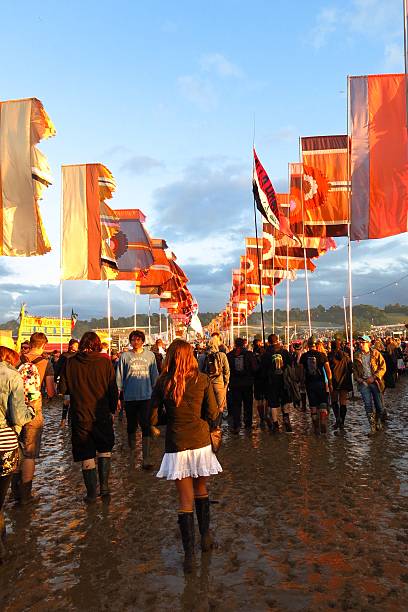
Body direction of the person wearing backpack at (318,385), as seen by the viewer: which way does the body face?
away from the camera

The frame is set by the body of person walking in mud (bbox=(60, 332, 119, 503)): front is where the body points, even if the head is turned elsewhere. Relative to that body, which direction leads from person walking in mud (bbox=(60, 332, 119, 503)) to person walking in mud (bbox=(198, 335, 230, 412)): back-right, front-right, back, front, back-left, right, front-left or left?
front-right

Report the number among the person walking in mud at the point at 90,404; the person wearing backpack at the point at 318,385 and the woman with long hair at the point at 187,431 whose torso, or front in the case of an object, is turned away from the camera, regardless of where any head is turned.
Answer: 3

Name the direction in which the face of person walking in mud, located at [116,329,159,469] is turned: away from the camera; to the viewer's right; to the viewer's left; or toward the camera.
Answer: toward the camera

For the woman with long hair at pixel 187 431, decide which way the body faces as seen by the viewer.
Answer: away from the camera

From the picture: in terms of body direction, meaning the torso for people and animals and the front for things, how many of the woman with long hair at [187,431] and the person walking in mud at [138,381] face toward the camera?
1

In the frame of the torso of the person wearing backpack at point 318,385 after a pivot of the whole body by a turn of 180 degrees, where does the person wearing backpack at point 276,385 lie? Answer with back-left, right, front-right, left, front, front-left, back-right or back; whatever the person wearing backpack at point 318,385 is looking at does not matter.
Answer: right

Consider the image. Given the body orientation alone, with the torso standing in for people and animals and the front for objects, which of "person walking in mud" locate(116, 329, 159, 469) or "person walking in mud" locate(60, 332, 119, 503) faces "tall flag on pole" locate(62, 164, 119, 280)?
"person walking in mud" locate(60, 332, 119, 503)

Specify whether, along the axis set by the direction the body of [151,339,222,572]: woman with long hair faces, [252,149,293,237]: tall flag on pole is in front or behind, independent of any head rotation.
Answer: in front

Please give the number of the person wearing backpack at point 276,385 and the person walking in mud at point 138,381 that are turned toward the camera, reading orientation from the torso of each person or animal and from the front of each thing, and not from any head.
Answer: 1

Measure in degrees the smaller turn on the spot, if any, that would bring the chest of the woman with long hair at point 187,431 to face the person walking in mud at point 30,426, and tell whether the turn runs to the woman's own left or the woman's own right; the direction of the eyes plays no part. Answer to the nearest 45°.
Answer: approximately 45° to the woman's own left

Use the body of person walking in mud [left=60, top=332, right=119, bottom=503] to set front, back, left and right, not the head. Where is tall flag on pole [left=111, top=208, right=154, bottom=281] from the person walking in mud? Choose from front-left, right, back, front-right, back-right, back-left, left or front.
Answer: front

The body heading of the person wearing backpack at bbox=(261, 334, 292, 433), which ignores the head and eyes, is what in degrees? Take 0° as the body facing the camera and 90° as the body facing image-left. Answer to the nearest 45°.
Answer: approximately 180°

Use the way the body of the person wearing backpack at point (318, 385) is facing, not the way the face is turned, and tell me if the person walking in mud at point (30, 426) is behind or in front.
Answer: behind

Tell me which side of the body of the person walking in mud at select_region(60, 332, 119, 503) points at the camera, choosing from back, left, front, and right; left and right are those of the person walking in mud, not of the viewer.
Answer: back

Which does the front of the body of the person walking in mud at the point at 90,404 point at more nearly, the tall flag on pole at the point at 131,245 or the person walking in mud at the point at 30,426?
the tall flag on pole

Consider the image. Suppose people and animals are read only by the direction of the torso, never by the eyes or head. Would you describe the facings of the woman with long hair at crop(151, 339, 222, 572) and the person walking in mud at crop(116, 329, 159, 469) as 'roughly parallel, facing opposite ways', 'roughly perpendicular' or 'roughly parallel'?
roughly parallel, facing opposite ways
